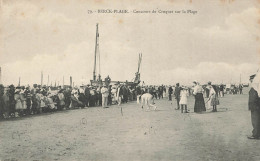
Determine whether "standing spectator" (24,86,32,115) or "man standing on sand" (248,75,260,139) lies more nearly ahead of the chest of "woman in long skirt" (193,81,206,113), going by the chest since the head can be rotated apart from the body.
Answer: the standing spectator

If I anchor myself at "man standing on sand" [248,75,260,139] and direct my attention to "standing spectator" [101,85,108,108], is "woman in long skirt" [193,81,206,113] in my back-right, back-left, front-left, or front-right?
front-right

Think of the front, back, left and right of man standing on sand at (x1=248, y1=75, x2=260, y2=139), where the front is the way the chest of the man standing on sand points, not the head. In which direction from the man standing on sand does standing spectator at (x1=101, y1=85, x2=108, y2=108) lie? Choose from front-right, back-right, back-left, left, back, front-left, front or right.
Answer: front-right

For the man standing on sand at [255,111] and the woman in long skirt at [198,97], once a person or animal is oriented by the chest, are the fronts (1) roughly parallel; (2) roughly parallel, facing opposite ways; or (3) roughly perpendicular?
roughly parallel

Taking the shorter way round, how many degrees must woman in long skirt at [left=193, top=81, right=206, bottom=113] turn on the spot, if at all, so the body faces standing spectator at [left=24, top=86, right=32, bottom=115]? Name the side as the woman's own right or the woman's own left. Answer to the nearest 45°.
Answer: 0° — they already face them

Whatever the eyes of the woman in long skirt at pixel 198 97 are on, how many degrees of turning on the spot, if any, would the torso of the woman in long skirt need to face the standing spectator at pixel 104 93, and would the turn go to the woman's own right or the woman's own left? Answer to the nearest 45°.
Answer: approximately 45° to the woman's own right

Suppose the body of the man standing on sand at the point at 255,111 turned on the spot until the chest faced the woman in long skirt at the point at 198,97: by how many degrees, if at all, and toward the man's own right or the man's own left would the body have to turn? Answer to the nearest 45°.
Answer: approximately 90° to the man's own right

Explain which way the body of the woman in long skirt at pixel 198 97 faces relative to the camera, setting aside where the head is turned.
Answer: to the viewer's left

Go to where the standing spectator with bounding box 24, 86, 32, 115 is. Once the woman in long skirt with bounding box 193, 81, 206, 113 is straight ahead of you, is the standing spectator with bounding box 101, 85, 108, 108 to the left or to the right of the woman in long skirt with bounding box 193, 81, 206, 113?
left

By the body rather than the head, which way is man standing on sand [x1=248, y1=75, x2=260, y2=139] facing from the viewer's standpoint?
to the viewer's left
